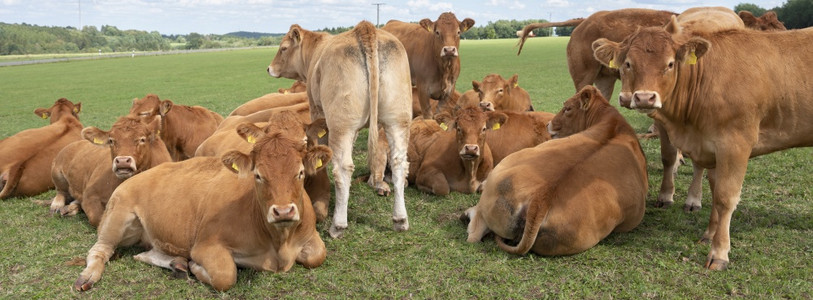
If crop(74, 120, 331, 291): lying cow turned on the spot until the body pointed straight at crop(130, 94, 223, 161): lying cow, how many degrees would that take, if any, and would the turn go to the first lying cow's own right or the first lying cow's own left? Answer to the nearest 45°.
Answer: approximately 135° to the first lying cow's own left

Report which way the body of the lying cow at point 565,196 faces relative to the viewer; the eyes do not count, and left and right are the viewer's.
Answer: facing away from the viewer and to the right of the viewer

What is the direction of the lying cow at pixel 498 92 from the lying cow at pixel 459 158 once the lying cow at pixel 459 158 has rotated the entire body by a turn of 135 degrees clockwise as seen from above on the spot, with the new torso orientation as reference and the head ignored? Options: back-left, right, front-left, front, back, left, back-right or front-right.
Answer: right

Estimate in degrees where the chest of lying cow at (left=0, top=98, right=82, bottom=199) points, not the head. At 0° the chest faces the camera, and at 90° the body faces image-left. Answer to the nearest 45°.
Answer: approximately 225°

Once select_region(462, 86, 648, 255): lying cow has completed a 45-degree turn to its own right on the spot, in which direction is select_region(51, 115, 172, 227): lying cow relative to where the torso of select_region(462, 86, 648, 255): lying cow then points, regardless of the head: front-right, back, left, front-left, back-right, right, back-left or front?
back

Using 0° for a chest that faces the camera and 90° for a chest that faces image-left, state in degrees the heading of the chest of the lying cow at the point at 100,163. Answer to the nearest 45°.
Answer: approximately 315°
